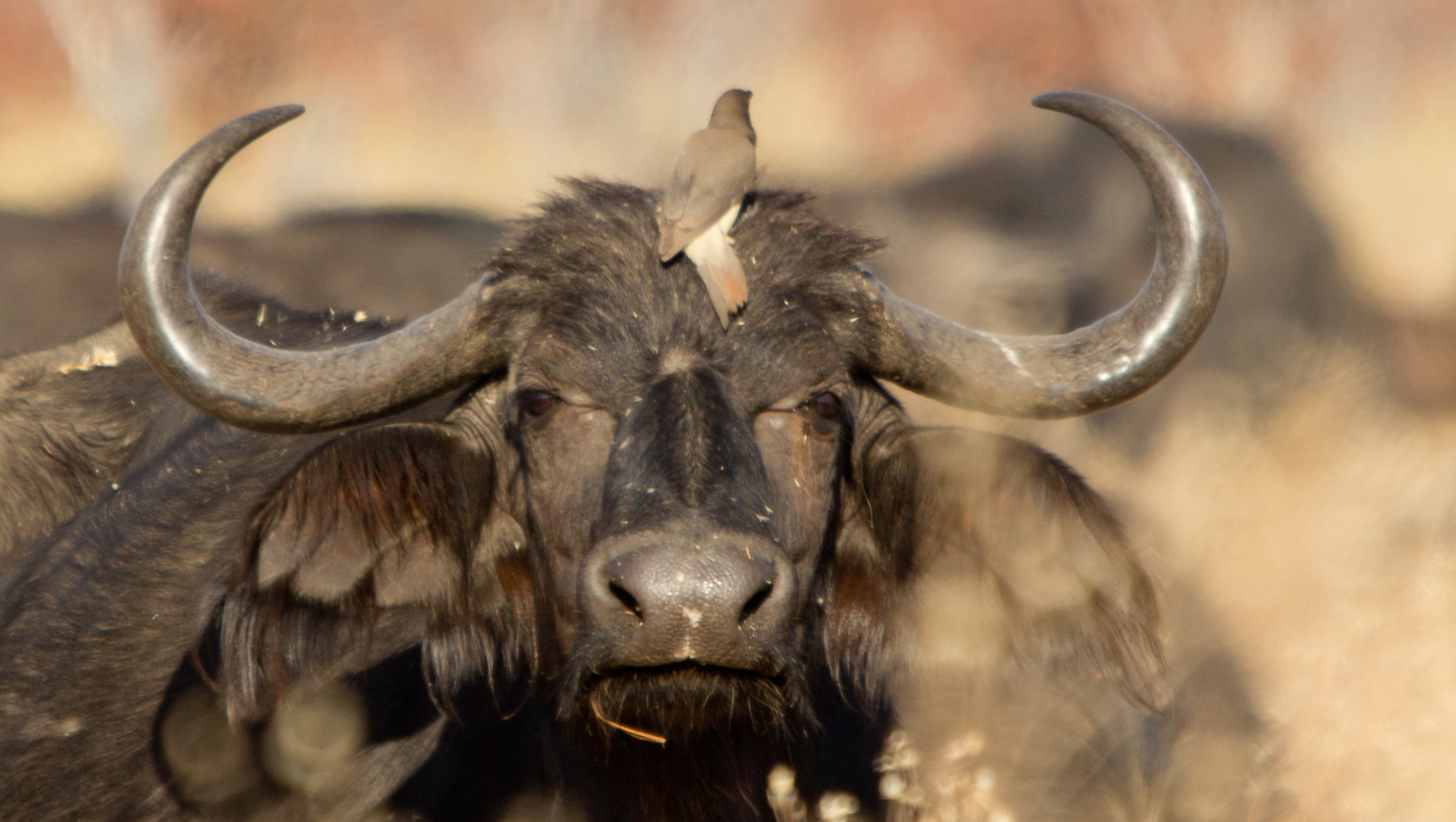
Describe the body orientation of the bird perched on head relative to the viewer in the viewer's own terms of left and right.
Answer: facing away from the viewer and to the right of the viewer

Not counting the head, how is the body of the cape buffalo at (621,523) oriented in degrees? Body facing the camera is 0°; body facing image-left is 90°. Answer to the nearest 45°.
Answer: approximately 315°
